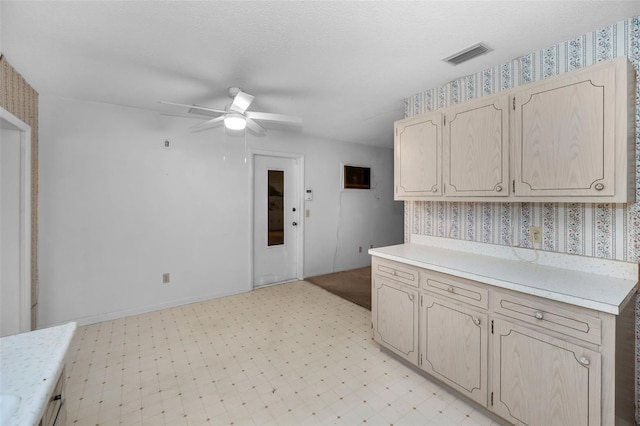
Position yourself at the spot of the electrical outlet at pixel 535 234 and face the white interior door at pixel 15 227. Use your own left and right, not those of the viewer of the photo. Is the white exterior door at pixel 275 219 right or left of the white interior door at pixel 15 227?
right

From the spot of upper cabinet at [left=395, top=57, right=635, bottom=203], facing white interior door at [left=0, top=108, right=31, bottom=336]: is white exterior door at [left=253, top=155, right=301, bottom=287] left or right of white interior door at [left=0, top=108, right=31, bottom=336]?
right

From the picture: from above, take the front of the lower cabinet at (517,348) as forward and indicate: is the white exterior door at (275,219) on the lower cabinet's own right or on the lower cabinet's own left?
on the lower cabinet's own right

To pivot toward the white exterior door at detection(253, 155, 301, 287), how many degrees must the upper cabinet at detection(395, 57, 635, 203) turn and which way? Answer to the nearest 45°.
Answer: approximately 45° to its right

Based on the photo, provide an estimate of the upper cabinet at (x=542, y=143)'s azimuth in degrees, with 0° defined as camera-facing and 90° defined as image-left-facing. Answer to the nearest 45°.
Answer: approximately 45°

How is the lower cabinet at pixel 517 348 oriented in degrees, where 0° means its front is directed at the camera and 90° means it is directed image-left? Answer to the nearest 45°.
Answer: approximately 45°
